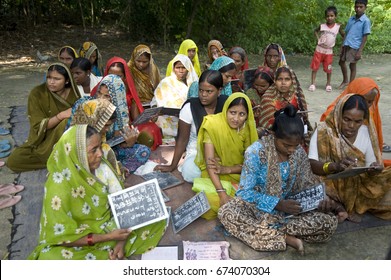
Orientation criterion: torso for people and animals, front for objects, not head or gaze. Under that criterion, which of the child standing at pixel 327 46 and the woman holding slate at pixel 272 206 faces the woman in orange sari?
the child standing

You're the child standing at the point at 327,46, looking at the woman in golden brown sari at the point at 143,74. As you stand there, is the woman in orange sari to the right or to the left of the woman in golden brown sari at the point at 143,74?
left

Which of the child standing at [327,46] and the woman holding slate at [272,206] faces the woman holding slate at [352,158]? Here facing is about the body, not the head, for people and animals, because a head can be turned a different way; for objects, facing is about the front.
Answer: the child standing

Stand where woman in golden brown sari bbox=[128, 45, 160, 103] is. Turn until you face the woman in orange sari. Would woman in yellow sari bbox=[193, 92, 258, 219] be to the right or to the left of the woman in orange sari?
right
